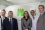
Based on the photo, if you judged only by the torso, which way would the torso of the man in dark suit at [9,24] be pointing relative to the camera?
toward the camera
